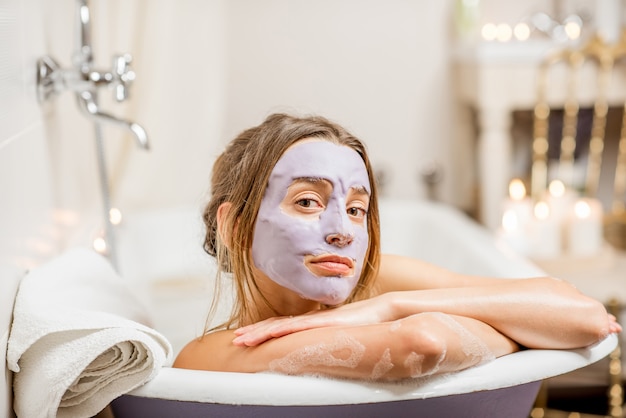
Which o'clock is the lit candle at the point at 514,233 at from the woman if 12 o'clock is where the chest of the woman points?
The lit candle is roughly at 8 o'clock from the woman.

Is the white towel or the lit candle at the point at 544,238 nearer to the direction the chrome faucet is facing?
the lit candle

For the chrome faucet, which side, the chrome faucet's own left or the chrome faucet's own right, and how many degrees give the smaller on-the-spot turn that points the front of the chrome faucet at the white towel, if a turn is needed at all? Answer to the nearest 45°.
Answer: approximately 90° to the chrome faucet's own right

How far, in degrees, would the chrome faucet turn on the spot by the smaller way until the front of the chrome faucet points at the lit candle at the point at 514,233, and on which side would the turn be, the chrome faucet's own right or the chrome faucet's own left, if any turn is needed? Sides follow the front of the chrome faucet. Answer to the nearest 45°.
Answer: approximately 45° to the chrome faucet's own left

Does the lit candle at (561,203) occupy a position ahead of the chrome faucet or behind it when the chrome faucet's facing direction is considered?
ahead

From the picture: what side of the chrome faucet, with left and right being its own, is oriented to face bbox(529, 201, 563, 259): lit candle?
front

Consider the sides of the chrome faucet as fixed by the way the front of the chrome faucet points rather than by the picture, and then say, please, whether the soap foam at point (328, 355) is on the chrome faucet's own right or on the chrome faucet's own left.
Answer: on the chrome faucet's own right

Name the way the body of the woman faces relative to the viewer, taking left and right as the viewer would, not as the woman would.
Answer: facing the viewer and to the right of the viewer

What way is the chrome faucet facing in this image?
to the viewer's right

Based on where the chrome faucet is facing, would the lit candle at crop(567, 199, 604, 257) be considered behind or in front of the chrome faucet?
in front

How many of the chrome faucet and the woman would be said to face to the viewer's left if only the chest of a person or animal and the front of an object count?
0
